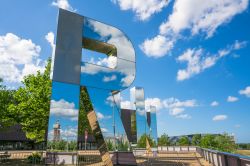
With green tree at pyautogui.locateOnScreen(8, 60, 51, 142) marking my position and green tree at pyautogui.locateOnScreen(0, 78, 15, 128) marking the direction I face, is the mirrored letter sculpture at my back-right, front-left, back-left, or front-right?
back-left

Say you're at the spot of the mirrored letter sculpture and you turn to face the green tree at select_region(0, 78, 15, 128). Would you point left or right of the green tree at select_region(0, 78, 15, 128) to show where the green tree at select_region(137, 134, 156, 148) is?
right

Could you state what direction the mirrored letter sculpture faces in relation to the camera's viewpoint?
facing the viewer and to the right of the viewer

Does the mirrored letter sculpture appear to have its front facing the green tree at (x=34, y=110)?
no

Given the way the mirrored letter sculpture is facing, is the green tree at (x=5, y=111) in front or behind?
behind

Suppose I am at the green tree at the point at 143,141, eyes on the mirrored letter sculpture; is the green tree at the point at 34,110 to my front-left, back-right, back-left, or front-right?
front-right

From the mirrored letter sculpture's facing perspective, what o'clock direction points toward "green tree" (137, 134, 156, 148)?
The green tree is roughly at 8 o'clock from the mirrored letter sculpture.
